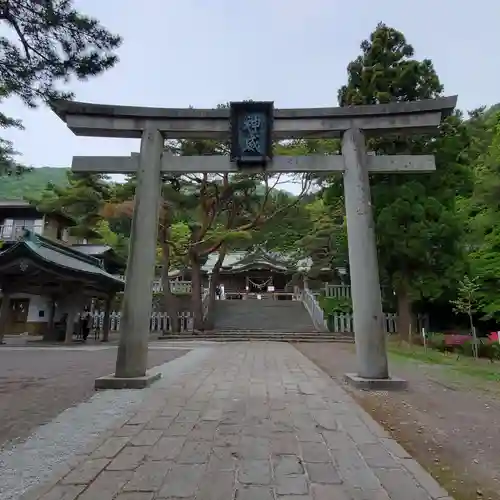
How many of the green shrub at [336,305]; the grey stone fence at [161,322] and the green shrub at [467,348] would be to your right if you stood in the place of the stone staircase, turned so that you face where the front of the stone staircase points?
1

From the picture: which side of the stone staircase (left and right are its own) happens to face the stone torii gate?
front

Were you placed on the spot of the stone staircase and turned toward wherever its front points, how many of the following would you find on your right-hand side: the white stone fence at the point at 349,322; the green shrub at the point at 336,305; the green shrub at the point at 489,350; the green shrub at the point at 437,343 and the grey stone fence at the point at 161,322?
1

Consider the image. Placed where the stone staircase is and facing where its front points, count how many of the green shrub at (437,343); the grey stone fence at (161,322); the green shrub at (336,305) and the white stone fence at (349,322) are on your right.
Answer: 1

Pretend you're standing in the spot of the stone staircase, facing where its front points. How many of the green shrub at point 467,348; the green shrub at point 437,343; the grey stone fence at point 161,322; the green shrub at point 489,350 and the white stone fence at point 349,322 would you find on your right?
1

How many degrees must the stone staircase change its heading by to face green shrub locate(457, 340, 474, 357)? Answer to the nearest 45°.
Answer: approximately 45° to its left

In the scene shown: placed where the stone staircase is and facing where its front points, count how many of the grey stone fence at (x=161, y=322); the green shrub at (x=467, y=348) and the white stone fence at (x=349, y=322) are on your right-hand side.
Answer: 1

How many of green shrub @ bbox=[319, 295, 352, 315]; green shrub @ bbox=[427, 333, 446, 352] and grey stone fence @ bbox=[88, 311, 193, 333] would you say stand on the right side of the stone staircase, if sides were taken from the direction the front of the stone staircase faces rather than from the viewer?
1

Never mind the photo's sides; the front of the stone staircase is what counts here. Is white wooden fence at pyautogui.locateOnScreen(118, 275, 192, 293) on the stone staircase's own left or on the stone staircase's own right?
on the stone staircase's own right

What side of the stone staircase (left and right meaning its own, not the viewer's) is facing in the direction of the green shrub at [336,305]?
left

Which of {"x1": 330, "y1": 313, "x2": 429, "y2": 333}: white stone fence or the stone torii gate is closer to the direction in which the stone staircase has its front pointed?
the stone torii gate

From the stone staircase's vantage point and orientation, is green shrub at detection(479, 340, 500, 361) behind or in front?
in front

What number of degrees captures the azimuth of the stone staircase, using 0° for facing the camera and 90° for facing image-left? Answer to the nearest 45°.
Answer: approximately 0°

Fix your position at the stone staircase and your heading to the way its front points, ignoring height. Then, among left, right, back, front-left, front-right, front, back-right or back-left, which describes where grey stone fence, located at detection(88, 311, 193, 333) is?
right
